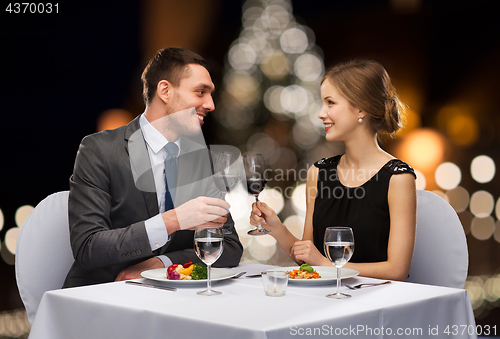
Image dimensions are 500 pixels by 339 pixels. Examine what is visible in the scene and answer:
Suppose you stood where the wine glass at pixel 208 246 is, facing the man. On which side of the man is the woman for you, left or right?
right

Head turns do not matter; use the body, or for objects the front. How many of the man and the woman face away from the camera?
0

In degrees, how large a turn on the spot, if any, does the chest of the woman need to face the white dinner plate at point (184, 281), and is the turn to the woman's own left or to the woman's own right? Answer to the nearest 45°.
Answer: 0° — they already face it

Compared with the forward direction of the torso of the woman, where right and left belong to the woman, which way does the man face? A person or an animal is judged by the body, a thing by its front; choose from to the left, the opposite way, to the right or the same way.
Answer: to the left

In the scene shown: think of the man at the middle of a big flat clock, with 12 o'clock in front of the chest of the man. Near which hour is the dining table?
The dining table is roughly at 1 o'clock from the man.

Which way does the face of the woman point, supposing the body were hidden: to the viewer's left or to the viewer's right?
to the viewer's left

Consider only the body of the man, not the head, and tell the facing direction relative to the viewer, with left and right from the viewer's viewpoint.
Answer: facing the viewer and to the right of the viewer

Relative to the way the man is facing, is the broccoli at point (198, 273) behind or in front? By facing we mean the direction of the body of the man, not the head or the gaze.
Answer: in front

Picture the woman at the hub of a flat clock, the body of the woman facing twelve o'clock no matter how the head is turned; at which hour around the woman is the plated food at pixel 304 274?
The plated food is roughly at 11 o'clock from the woman.

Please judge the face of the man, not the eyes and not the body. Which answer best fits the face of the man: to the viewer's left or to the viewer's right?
to the viewer's right

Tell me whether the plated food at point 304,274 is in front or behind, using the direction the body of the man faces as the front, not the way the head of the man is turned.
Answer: in front
